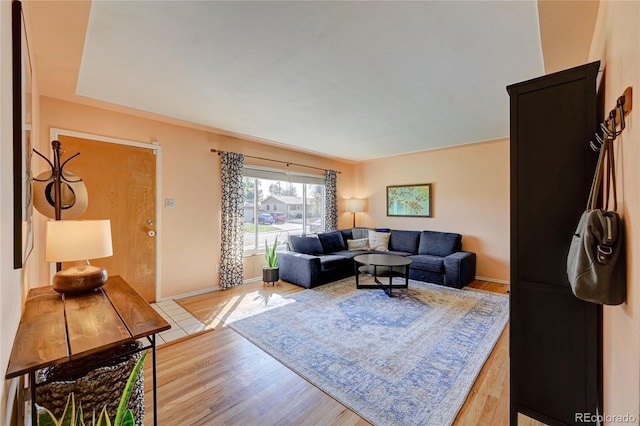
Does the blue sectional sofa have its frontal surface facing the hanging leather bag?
yes

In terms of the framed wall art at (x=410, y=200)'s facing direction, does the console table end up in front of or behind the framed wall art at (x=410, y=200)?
in front

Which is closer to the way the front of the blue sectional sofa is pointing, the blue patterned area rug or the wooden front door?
the blue patterned area rug

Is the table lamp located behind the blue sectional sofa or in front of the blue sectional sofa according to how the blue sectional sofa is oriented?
in front

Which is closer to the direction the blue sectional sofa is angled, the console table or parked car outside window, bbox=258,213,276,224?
the console table

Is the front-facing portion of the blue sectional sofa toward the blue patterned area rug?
yes

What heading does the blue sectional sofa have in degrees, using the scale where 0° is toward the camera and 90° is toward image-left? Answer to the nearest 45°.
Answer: approximately 0°

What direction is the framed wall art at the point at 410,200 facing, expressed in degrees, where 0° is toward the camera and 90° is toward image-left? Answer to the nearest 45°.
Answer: approximately 45°

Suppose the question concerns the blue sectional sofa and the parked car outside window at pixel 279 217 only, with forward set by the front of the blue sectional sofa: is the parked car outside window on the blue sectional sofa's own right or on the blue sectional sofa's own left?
on the blue sectional sofa's own right

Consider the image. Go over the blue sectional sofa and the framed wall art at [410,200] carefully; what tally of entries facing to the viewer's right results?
0

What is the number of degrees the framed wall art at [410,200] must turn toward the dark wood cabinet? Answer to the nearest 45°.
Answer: approximately 45° to its left

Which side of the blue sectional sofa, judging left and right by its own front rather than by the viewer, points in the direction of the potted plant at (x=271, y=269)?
right
